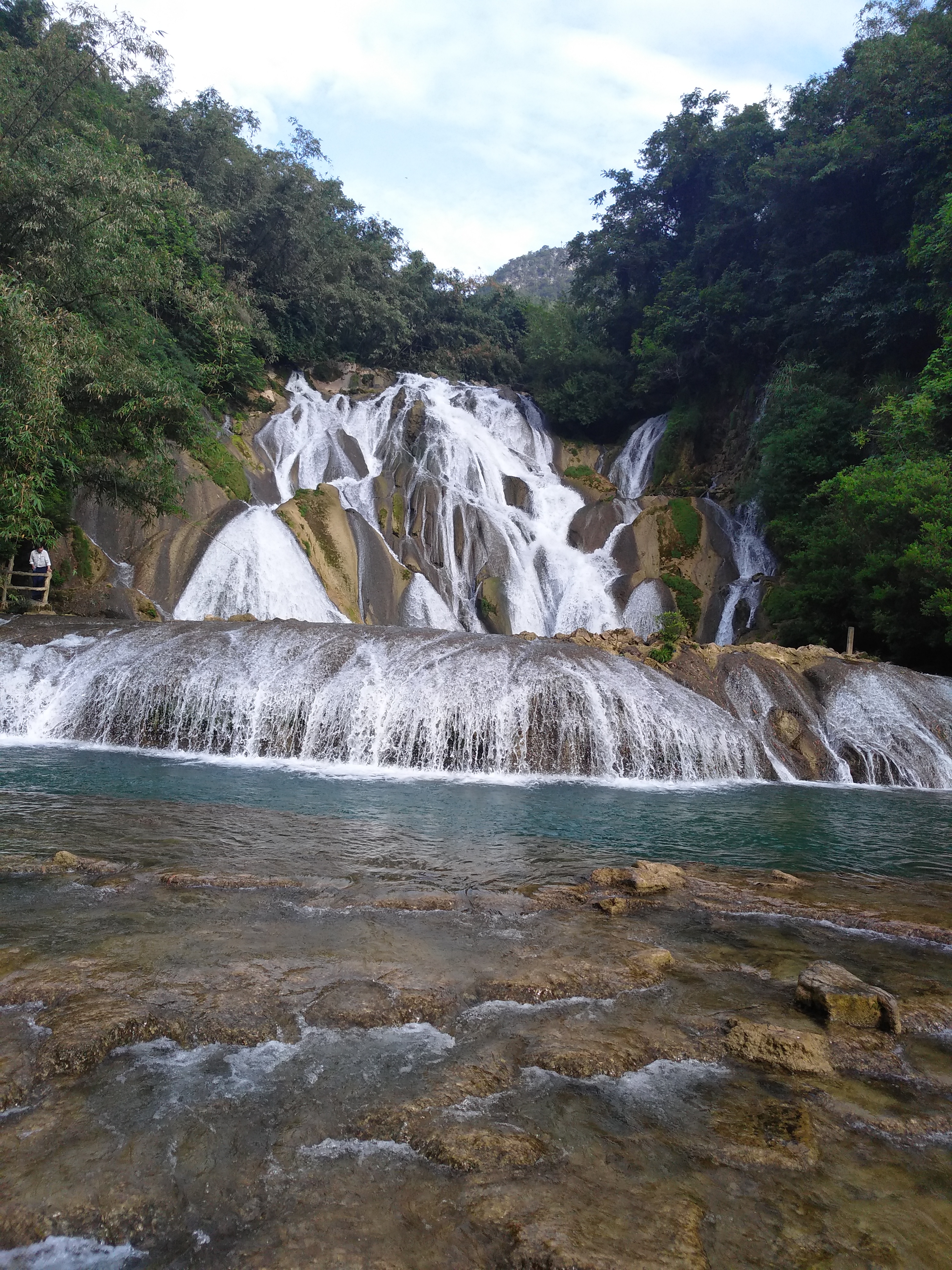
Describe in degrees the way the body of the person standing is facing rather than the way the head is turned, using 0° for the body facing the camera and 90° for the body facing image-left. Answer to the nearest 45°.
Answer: approximately 0°

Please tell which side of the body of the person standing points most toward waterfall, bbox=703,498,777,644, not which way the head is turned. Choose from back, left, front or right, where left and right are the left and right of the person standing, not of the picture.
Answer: left

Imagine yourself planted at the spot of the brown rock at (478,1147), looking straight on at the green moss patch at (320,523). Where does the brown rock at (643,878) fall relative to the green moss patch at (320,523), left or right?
right

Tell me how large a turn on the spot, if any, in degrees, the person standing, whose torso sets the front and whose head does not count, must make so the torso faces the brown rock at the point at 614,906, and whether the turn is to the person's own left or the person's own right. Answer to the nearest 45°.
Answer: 0° — they already face it

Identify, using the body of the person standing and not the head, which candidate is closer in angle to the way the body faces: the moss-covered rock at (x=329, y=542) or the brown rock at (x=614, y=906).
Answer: the brown rock

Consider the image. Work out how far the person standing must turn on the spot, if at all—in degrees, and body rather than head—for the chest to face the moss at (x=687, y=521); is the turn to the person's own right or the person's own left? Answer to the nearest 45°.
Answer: approximately 90° to the person's own left

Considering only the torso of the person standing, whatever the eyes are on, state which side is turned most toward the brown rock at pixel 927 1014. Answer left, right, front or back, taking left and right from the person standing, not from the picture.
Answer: front

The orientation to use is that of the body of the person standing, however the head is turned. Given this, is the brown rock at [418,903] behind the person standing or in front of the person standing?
in front

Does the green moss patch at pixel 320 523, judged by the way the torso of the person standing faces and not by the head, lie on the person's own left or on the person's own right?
on the person's own left

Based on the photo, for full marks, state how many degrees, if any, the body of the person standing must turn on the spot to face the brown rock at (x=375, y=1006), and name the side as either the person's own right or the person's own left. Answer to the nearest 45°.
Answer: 0° — they already face it

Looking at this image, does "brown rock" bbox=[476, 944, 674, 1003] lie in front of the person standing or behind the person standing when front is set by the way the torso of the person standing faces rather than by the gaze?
in front

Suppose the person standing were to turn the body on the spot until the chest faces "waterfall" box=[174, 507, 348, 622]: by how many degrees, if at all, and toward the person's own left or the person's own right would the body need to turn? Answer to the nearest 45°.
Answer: approximately 90° to the person's own left
